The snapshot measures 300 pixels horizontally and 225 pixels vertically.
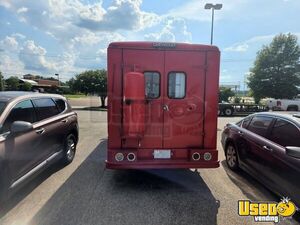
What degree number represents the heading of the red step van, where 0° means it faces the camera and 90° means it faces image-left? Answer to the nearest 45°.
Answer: approximately 180°

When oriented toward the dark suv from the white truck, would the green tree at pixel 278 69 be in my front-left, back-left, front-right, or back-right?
back-right

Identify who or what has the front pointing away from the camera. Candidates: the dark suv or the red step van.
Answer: the red step van

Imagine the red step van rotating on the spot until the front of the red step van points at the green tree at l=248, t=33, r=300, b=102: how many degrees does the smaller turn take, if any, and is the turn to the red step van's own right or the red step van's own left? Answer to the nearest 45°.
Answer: approximately 45° to the red step van's own right

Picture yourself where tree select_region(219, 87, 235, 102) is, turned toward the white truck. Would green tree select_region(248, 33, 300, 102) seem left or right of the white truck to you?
left

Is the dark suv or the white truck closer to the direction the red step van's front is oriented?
the white truck

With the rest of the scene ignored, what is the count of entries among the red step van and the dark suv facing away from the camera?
1

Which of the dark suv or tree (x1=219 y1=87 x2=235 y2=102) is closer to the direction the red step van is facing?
the tree

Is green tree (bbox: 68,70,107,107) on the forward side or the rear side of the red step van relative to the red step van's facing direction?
on the forward side

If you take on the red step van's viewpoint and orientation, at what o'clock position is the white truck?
The white truck is roughly at 1 o'clock from the red step van.

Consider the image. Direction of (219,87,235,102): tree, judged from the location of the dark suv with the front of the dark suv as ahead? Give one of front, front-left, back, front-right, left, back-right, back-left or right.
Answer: back

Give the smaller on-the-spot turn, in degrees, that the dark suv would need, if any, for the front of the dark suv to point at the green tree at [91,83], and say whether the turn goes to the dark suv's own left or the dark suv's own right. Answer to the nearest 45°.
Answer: approximately 135° to the dark suv's own right

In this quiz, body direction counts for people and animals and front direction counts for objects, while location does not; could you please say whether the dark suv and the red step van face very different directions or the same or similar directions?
very different directions
